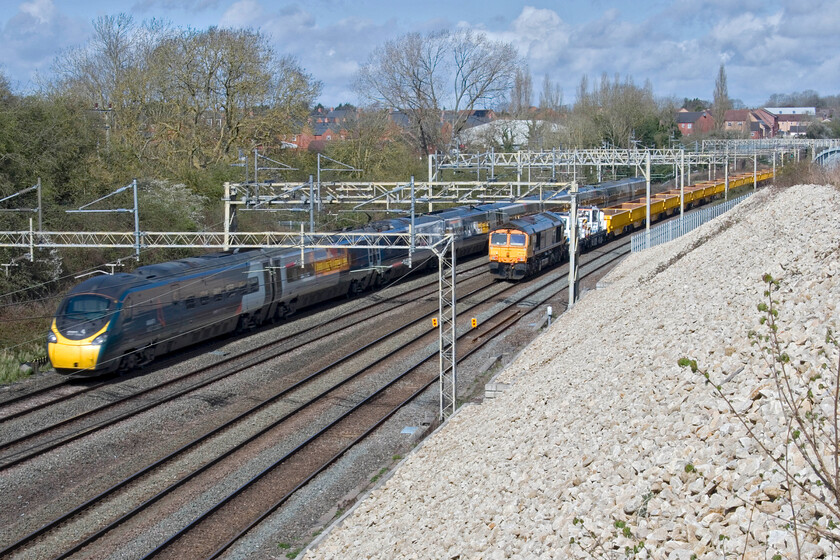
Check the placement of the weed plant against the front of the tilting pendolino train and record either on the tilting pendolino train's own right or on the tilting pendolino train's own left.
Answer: on the tilting pendolino train's own left

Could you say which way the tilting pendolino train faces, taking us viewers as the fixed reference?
facing the viewer and to the left of the viewer

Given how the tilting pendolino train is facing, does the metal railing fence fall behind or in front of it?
behind

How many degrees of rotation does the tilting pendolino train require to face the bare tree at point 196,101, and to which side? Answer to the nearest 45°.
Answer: approximately 135° to its right

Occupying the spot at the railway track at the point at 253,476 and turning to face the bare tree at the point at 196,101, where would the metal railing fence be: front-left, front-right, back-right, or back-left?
front-right

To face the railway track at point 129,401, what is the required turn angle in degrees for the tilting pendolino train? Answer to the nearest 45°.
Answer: approximately 45° to its left

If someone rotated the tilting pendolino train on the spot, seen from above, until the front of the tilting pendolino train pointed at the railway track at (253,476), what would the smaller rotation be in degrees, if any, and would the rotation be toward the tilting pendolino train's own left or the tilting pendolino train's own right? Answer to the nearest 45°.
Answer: approximately 45° to the tilting pendolino train's own left

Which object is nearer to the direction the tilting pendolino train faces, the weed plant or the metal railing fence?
the weed plant
